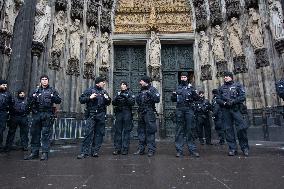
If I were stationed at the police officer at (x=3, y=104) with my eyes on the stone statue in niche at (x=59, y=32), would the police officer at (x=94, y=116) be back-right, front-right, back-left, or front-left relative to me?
back-right

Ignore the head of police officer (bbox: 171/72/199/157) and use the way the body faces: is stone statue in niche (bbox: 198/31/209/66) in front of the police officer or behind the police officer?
behind

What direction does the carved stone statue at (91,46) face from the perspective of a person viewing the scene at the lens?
facing the viewer and to the right of the viewer

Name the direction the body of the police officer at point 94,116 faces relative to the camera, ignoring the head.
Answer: toward the camera

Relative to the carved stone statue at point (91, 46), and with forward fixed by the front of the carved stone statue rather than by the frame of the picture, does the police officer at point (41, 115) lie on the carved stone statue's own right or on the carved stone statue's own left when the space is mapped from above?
on the carved stone statue's own right

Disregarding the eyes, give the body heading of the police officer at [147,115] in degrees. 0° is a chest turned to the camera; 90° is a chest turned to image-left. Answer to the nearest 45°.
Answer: approximately 45°

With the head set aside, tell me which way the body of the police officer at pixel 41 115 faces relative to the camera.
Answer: toward the camera

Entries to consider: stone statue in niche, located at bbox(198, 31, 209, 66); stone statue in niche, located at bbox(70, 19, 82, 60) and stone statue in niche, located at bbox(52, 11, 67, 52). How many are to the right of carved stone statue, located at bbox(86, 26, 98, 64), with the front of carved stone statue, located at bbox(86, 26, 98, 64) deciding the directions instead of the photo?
2

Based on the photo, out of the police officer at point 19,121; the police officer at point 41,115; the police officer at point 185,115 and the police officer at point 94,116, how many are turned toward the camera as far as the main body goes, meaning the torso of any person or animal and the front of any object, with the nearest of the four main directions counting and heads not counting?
4

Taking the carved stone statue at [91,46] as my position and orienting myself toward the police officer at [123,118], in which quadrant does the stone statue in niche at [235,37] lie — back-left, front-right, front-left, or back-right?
front-left

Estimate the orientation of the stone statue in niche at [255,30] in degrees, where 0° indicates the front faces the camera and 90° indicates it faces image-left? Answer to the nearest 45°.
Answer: approximately 45°

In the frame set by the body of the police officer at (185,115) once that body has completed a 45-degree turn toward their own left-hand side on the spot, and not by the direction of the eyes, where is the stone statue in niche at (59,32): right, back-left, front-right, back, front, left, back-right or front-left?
back
